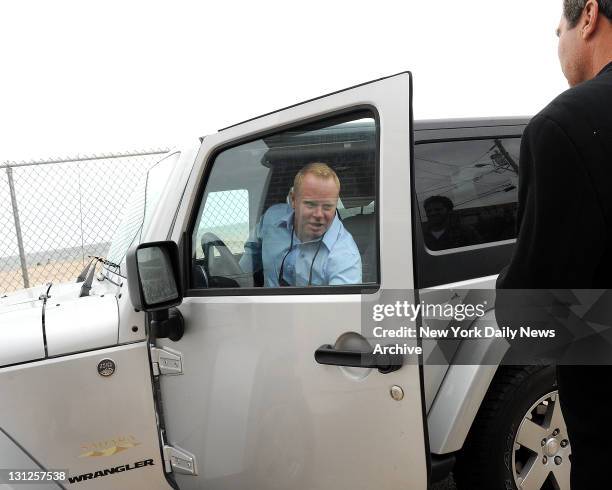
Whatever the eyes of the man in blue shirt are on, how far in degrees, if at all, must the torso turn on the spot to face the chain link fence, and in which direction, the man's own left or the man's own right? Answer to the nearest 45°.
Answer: approximately 135° to the man's own right

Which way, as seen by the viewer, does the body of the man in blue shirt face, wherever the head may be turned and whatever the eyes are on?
toward the camera

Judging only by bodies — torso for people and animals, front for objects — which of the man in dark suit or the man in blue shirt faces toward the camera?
the man in blue shirt

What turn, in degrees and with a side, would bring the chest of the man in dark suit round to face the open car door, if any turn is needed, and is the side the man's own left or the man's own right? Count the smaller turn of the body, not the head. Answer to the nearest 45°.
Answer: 0° — they already face it

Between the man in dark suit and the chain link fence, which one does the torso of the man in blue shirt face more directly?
the man in dark suit

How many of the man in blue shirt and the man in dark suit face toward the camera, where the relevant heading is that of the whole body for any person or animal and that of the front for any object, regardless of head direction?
1

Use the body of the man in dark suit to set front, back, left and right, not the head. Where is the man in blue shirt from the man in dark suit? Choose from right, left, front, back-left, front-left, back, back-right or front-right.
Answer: front

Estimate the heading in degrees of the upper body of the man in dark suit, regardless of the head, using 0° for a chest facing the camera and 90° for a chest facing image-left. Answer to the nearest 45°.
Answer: approximately 135°

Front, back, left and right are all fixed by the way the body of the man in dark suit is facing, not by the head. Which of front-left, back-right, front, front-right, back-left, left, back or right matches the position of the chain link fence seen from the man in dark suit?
front

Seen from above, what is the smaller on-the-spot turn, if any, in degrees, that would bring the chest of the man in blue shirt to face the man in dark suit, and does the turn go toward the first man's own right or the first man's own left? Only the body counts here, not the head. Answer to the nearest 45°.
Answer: approximately 45° to the first man's own left

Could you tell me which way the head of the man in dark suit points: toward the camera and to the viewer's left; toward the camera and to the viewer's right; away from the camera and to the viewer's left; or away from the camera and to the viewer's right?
away from the camera and to the viewer's left

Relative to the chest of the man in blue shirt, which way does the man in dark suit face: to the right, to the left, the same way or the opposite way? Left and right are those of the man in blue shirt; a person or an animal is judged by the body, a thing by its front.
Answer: the opposite way
